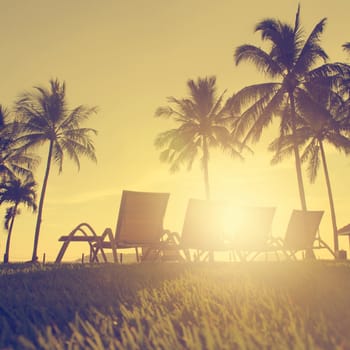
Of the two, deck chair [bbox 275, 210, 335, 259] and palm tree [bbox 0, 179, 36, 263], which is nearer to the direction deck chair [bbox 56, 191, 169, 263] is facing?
the palm tree

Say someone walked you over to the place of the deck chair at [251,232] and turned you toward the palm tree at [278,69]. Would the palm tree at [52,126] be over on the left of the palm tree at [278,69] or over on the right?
left

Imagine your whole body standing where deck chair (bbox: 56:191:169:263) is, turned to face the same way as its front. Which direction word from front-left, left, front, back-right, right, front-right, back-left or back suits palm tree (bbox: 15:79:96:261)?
front-right

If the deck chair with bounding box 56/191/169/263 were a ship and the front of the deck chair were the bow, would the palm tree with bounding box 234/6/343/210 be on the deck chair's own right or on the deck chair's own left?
on the deck chair's own right

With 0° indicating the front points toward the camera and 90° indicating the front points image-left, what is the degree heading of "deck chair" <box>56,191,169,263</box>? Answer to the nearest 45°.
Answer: approximately 135°

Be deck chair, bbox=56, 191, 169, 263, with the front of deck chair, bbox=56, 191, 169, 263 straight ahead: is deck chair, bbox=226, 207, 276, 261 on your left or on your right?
on your right

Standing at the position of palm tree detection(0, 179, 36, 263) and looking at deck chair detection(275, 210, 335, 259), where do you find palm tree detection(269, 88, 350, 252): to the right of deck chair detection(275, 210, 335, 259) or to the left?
left

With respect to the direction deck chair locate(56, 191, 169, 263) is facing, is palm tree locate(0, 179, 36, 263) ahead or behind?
ahead
